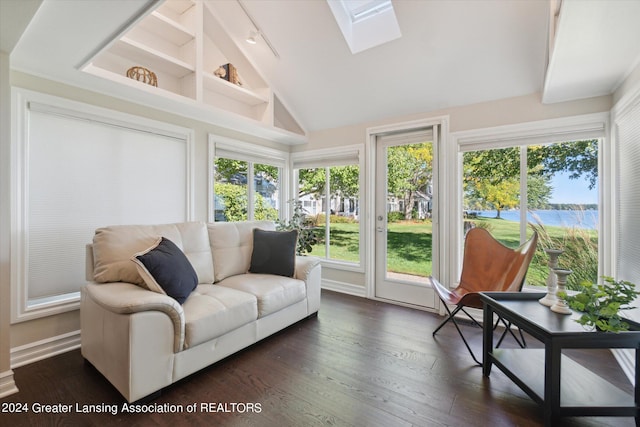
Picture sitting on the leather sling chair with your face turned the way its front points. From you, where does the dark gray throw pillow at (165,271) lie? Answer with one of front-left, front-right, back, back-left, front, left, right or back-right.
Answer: front

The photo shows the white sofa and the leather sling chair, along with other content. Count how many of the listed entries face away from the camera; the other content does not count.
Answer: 0

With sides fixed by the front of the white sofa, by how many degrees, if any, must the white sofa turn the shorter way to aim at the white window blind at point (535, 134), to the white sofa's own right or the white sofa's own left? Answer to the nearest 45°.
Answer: approximately 45° to the white sofa's own left

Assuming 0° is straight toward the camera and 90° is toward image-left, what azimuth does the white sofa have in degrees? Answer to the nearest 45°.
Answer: approximately 315°

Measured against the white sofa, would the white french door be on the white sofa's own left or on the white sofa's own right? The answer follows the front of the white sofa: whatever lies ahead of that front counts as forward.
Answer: on the white sofa's own left

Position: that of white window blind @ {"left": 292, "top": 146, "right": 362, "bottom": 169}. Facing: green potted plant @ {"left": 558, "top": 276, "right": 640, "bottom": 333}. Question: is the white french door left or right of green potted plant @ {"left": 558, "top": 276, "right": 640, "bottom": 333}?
left

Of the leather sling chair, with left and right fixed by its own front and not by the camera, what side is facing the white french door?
right

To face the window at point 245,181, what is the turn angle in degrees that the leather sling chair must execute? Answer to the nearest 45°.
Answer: approximately 45° to its right

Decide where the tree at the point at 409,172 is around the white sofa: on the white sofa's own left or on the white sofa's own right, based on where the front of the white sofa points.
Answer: on the white sofa's own left

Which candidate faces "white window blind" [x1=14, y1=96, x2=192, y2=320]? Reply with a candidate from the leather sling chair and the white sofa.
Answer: the leather sling chair

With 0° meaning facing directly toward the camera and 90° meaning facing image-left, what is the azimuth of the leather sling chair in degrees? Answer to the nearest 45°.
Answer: approximately 45°

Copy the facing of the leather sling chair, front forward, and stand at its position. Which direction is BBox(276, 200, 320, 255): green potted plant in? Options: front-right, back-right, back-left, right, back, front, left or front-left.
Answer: front-right
